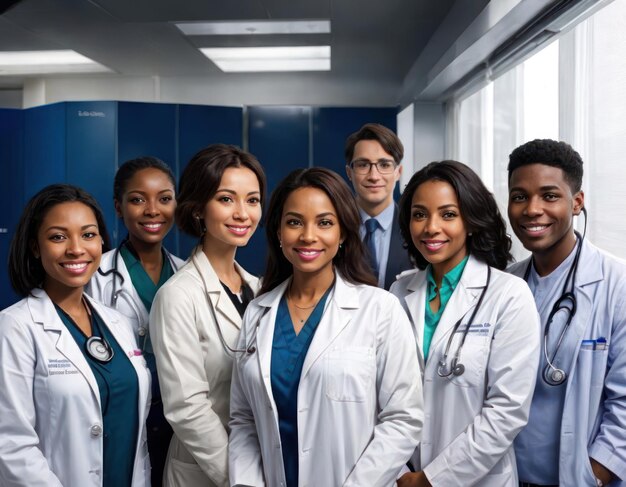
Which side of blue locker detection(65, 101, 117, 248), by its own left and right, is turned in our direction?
front

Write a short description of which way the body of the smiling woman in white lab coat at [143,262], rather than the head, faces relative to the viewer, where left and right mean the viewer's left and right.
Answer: facing the viewer and to the right of the viewer

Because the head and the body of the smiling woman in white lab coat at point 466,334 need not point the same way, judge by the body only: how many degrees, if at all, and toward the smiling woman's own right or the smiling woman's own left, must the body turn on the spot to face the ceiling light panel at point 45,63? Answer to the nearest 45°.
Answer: approximately 90° to the smiling woman's own right

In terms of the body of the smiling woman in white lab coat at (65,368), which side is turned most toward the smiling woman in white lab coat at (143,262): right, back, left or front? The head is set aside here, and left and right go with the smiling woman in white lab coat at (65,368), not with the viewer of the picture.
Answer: left

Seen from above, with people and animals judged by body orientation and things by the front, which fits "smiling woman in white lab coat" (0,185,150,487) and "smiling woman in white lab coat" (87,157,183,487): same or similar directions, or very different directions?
same or similar directions

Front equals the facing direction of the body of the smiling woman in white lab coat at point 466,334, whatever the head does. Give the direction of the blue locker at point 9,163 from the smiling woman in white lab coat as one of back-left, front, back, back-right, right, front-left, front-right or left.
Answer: right

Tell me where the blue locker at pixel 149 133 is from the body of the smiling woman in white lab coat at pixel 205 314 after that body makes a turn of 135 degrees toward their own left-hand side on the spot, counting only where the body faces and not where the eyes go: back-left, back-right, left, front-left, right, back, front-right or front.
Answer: front

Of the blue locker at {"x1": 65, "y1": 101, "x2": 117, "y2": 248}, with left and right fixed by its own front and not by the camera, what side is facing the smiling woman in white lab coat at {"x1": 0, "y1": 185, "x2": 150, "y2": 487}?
front

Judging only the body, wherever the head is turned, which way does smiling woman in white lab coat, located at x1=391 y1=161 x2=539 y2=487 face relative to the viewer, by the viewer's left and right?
facing the viewer and to the left of the viewer

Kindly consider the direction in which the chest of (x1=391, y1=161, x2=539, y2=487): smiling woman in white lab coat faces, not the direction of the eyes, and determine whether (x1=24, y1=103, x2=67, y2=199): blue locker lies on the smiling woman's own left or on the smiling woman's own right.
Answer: on the smiling woman's own right
